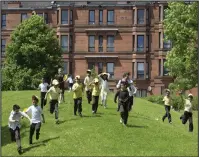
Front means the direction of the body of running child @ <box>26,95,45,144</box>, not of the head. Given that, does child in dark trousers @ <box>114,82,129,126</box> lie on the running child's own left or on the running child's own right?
on the running child's own left

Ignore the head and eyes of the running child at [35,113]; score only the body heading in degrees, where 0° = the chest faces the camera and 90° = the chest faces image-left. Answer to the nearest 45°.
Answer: approximately 0°

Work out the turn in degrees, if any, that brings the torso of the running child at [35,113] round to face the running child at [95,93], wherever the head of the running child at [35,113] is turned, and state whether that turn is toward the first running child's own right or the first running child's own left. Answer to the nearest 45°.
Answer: approximately 135° to the first running child's own left

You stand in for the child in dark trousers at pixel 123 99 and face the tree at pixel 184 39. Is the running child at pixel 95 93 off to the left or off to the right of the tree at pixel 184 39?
left

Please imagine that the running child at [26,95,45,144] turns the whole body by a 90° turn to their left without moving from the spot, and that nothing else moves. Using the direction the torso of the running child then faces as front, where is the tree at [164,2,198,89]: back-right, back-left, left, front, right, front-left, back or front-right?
front-left
